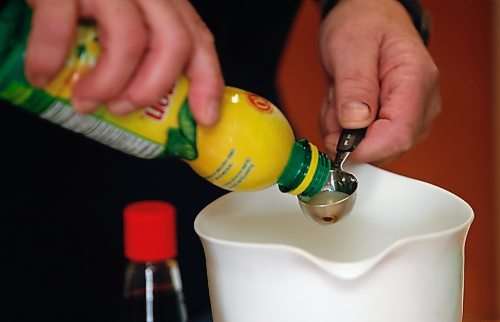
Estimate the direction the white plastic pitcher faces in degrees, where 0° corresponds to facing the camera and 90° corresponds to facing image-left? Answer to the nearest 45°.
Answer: approximately 0°
